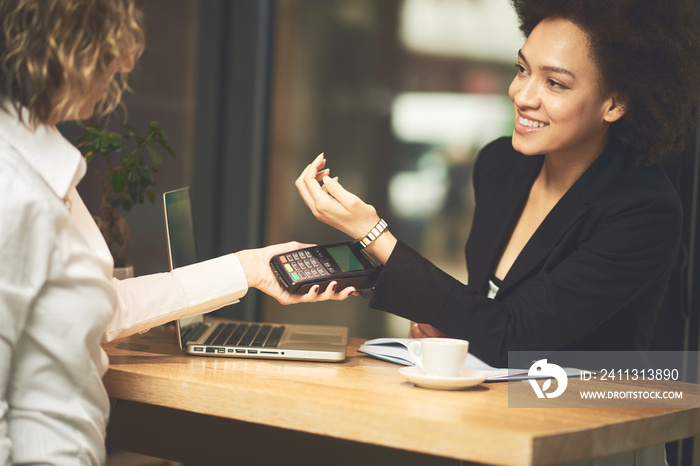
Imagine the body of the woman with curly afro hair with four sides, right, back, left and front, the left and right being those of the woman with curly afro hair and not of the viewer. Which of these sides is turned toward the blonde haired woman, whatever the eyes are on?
front

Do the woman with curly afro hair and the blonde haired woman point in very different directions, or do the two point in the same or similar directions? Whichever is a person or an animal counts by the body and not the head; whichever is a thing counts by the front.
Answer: very different directions

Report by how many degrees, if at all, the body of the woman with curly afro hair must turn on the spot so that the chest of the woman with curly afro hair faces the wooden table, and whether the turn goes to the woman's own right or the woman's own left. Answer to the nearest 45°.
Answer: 0° — they already face it

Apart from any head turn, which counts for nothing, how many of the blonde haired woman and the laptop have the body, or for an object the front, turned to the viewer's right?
2

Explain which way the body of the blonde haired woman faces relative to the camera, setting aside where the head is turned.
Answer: to the viewer's right

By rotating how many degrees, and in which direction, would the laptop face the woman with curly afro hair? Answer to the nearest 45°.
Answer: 0° — it already faces them

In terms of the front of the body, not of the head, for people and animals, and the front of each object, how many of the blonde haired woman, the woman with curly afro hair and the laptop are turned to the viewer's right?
2

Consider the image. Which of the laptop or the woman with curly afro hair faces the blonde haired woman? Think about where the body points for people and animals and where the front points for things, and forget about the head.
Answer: the woman with curly afro hair

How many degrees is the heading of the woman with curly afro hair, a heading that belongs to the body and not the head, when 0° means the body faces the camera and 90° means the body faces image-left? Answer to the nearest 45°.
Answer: approximately 45°

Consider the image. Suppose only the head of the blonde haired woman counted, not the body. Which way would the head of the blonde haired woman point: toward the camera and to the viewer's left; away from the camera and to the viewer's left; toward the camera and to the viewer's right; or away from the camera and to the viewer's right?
away from the camera and to the viewer's right

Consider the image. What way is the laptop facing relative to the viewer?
to the viewer's right
